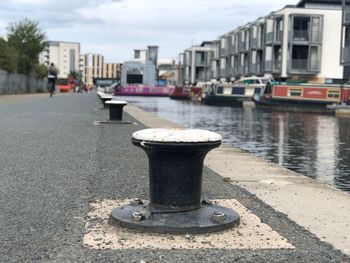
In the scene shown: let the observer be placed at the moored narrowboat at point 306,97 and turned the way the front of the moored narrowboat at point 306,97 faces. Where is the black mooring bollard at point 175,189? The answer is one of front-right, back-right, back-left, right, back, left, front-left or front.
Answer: left

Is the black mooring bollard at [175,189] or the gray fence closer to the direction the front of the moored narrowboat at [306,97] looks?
the gray fence

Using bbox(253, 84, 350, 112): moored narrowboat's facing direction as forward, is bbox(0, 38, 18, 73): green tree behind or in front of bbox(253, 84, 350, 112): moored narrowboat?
in front

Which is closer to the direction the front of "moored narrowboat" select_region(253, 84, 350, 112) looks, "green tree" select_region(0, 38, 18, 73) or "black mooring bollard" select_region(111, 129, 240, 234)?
the green tree
